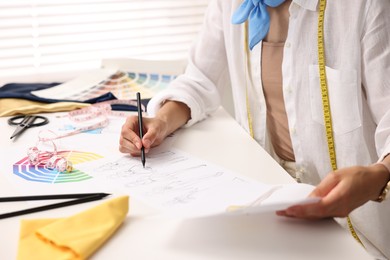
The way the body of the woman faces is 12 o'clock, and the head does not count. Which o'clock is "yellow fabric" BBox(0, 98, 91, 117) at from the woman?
The yellow fabric is roughly at 2 o'clock from the woman.

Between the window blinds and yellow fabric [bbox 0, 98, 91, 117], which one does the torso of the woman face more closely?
the yellow fabric

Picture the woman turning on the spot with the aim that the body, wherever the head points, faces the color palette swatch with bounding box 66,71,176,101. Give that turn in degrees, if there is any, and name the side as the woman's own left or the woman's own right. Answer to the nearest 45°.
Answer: approximately 90° to the woman's own right

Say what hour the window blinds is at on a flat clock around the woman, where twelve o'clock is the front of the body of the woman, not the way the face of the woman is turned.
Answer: The window blinds is roughly at 3 o'clock from the woman.

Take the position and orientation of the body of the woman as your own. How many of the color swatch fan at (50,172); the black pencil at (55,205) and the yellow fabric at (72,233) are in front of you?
3

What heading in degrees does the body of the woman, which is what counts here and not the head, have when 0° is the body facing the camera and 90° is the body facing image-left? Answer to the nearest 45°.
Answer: approximately 45°

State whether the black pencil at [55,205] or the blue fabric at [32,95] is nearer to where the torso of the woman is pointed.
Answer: the black pencil

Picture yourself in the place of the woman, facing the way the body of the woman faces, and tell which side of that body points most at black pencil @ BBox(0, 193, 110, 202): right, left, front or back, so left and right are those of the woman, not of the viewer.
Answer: front

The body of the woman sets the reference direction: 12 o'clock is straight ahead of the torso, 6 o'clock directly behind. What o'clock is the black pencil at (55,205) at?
The black pencil is roughly at 12 o'clock from the woman.

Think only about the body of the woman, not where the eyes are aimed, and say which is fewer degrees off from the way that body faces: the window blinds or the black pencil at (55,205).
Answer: the black pencil

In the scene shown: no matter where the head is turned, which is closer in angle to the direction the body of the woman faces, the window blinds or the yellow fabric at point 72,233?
the yellow fabric

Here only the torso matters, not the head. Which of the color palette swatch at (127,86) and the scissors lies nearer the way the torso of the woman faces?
the scissors

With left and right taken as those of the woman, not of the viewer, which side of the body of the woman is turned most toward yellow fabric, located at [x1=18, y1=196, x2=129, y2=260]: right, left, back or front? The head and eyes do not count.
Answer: front
